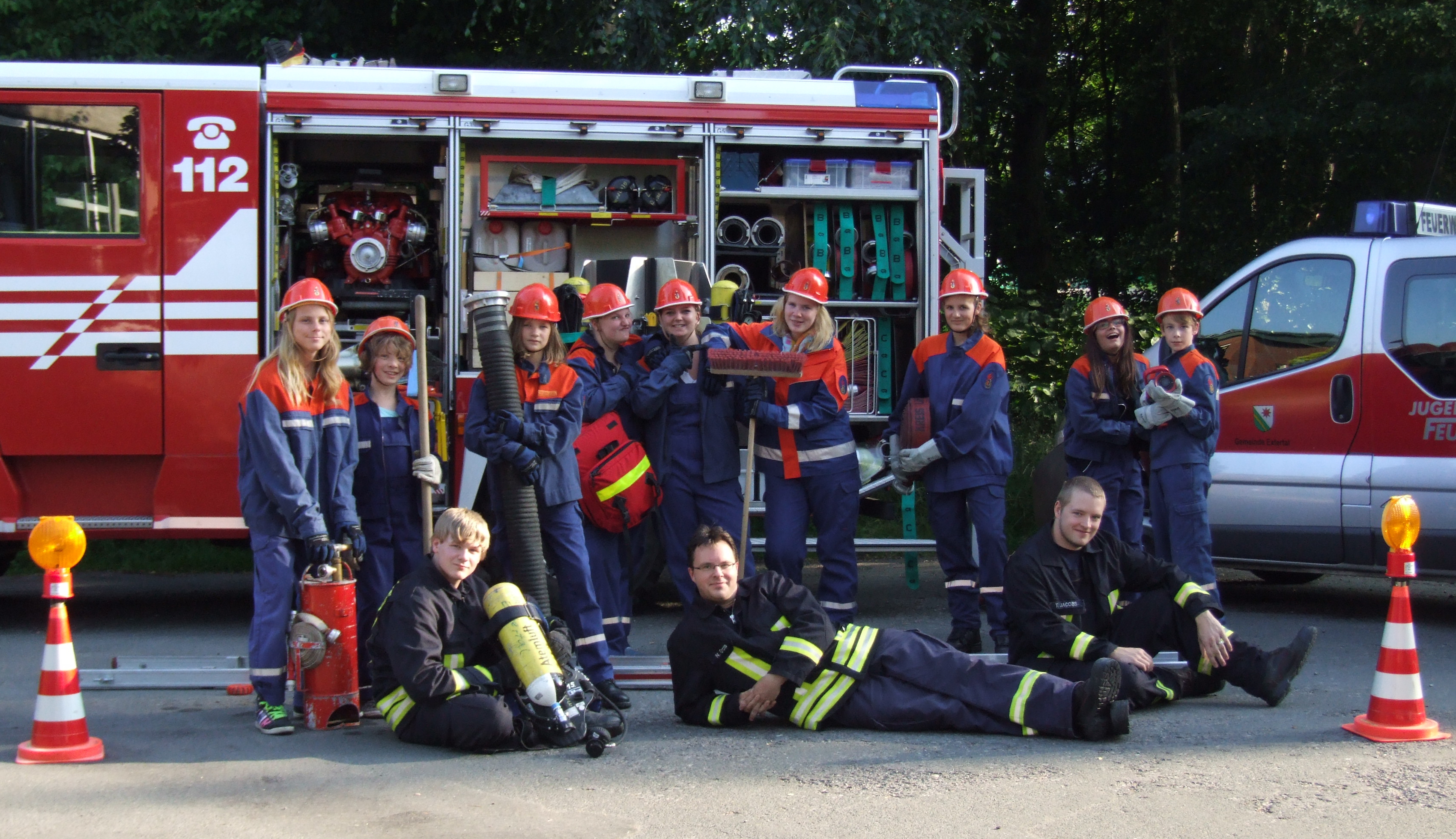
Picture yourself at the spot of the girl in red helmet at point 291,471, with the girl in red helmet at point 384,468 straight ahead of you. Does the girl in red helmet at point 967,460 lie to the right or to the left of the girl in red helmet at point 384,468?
right

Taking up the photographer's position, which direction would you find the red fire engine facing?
facing to the left of the viewer

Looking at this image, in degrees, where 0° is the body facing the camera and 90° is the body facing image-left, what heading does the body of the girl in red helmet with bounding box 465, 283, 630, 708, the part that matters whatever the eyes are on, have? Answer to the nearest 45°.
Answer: approximately 45°

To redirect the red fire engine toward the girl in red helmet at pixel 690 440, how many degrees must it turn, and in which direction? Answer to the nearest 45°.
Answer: approximately 135° to its left

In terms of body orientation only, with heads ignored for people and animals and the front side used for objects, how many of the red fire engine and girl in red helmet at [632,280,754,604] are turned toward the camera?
1

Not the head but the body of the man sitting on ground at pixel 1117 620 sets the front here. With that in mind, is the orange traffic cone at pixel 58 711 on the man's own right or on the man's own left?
on the man's own right
